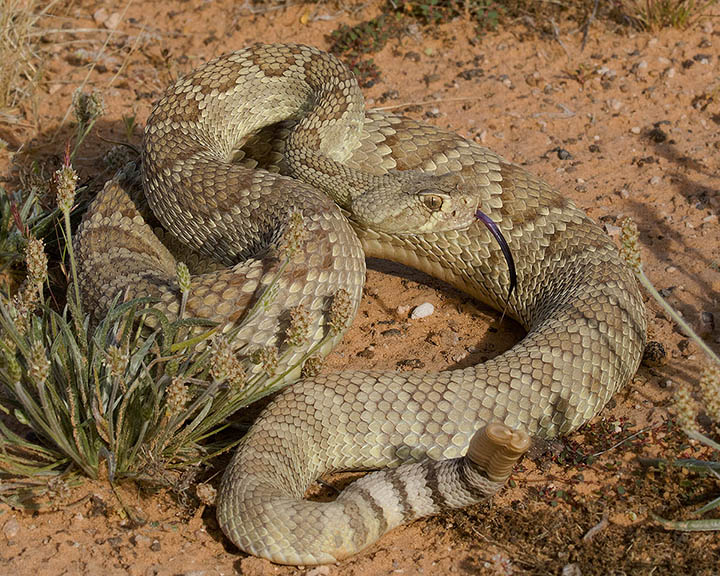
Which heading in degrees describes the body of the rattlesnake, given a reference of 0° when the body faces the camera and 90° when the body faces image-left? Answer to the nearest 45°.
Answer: approximately 270°

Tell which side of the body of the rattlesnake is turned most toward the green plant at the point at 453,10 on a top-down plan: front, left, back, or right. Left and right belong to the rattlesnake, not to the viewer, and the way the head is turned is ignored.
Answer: left

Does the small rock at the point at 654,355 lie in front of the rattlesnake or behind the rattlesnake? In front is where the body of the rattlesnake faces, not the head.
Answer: in front

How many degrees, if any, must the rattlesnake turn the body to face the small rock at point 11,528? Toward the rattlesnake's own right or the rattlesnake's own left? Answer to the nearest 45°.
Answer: approximately 135° to the rattlesnake's own right

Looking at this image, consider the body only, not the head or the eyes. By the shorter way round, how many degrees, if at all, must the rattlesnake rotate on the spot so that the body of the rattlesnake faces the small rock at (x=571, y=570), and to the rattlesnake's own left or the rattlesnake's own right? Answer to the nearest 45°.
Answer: approximately 45° to the rattlesnake's own right

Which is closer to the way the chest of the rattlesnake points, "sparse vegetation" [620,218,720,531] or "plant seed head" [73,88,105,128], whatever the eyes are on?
the sparse vegetation

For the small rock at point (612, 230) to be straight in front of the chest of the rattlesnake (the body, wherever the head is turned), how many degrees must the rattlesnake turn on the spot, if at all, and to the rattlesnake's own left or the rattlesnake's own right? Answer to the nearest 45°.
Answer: approximately 45° to the rattlesnake's own left

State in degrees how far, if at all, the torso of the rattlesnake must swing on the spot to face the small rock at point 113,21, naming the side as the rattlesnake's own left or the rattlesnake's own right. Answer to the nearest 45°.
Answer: approximately 135° to the rattlesnake's own left

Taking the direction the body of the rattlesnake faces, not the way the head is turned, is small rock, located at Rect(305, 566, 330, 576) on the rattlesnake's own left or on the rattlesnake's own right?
on the rattlesnake's own right
